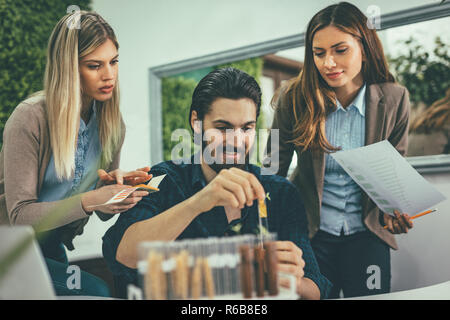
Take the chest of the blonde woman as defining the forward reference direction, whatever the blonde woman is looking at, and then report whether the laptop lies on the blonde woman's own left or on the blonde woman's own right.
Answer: on the blonde woman's own right

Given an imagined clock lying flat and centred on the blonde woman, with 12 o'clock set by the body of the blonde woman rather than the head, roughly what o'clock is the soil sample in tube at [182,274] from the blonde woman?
The soil sample in tube is roughly at 1 o'clock from the blonde woman.

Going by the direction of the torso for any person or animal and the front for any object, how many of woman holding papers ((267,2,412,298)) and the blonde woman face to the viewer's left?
0

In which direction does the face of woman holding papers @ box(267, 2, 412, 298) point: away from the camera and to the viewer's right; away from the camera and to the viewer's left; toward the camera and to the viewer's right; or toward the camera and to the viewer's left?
toward the camera and to the viewer's left

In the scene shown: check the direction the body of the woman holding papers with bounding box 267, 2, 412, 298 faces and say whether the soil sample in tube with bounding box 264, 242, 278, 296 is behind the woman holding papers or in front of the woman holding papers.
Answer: in front

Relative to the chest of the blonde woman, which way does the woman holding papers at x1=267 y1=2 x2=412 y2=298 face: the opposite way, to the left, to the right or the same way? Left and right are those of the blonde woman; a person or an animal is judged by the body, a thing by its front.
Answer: to the right

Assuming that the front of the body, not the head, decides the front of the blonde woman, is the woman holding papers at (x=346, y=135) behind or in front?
in front

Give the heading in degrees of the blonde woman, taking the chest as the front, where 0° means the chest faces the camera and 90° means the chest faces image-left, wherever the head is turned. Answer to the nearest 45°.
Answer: approximately 315°

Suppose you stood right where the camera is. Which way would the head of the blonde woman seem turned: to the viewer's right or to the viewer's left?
to the viewer's right

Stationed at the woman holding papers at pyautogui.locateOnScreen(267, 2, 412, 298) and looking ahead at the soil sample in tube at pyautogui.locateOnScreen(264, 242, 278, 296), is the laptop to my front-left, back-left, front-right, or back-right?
front-right

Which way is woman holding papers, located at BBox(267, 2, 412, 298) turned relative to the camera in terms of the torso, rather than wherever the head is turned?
toward the camera

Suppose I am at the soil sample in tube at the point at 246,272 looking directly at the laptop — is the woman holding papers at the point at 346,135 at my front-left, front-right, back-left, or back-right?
back-right
